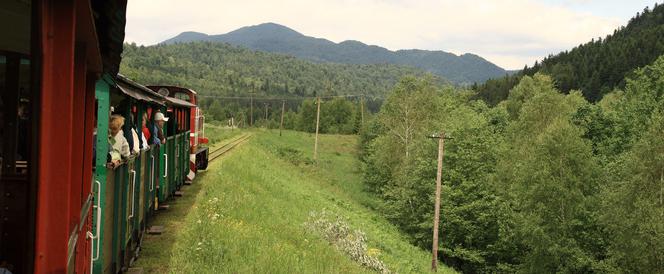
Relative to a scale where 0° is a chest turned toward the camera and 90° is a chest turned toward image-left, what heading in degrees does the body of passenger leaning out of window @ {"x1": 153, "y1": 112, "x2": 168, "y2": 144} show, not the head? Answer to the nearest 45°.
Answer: approximately 270°

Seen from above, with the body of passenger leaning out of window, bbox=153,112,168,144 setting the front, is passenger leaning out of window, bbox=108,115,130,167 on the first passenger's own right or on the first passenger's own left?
on the first passenger's own right

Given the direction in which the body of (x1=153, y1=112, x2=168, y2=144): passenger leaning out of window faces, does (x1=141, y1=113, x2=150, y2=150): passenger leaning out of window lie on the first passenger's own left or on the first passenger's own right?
on the first passenger's own right
